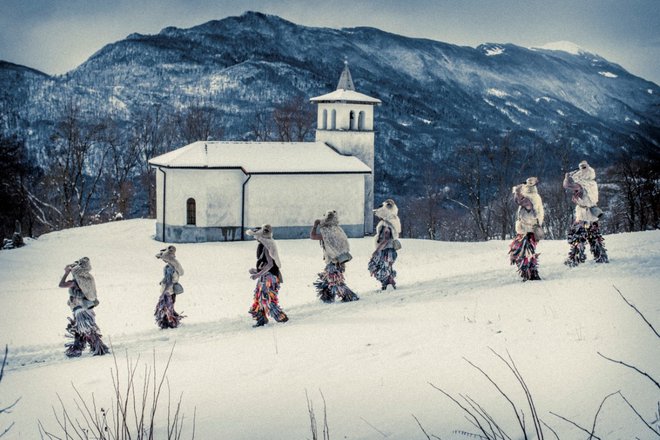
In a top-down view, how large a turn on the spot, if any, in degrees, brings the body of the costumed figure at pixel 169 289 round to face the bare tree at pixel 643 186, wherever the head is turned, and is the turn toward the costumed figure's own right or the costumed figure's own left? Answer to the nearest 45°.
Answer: approximately 135° to the costumed figure's own right

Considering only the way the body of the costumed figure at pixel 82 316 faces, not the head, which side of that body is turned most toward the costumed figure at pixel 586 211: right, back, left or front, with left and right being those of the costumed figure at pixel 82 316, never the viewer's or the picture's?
back

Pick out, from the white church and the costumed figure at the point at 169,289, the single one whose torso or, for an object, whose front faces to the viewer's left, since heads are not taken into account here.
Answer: the costumed figure

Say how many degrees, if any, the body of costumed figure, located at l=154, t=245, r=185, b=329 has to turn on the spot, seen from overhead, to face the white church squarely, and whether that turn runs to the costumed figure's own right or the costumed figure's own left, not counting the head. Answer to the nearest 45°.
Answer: approximately 90° to the costumed figure's own right

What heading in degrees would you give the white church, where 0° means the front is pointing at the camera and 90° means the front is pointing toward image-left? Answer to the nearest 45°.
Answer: approximately 270°

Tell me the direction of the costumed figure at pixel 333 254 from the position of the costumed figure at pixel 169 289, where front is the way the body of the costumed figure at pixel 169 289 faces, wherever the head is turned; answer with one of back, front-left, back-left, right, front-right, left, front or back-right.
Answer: back

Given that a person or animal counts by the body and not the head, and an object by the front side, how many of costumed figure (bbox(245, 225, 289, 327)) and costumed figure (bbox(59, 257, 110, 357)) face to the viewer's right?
0

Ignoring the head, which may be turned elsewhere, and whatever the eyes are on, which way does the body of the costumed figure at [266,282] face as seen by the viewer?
to the viewer's left

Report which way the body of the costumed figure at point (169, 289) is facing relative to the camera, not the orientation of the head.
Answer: to the viewer's left

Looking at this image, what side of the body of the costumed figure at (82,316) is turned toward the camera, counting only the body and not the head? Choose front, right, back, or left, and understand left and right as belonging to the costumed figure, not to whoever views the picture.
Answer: left

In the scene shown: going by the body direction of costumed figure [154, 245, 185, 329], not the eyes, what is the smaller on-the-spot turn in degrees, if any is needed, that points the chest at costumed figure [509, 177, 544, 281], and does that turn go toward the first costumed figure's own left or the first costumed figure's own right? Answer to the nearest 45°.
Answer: approximately 180°
